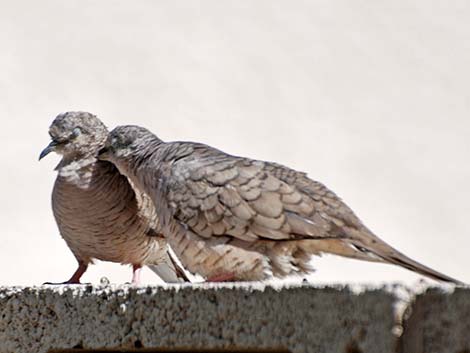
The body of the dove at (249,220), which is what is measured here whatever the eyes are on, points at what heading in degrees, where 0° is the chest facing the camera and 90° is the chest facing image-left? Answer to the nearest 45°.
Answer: approximately 90°

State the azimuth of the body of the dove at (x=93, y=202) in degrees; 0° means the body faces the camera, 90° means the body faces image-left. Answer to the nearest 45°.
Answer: approximately 45°
